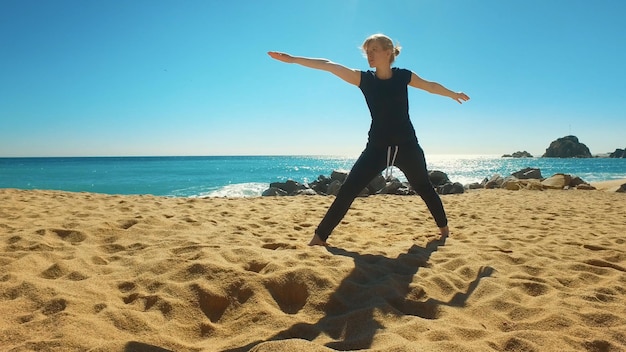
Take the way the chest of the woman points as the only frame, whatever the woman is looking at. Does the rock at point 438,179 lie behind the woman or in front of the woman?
behind

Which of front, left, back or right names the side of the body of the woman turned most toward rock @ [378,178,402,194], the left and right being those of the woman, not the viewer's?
back

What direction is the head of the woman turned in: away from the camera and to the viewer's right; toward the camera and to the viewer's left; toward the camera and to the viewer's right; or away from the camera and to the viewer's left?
toward the camera and to the viewer's left

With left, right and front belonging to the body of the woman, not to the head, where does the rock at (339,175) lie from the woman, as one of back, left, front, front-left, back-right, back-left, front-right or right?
back

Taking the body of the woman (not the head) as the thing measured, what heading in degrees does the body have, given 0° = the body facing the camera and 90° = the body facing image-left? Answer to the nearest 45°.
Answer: approximately 0°

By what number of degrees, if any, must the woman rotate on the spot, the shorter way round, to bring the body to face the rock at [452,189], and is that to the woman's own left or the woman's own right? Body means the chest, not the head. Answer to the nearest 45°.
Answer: approximately 180°

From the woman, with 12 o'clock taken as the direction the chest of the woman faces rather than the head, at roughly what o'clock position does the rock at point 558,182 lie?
The rock is roughly at 7 o'clock from the woman.

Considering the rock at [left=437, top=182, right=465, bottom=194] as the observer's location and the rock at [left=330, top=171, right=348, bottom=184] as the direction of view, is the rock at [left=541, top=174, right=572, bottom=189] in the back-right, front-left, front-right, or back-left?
back-right

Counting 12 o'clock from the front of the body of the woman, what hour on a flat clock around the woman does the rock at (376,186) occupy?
The rock is roughly at 6 o'clock from the woman.
